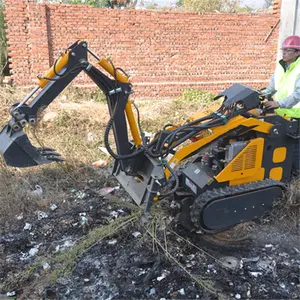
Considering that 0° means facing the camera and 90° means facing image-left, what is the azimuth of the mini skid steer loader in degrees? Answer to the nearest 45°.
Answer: approximately 45°

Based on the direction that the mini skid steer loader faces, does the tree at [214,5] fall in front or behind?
behind
